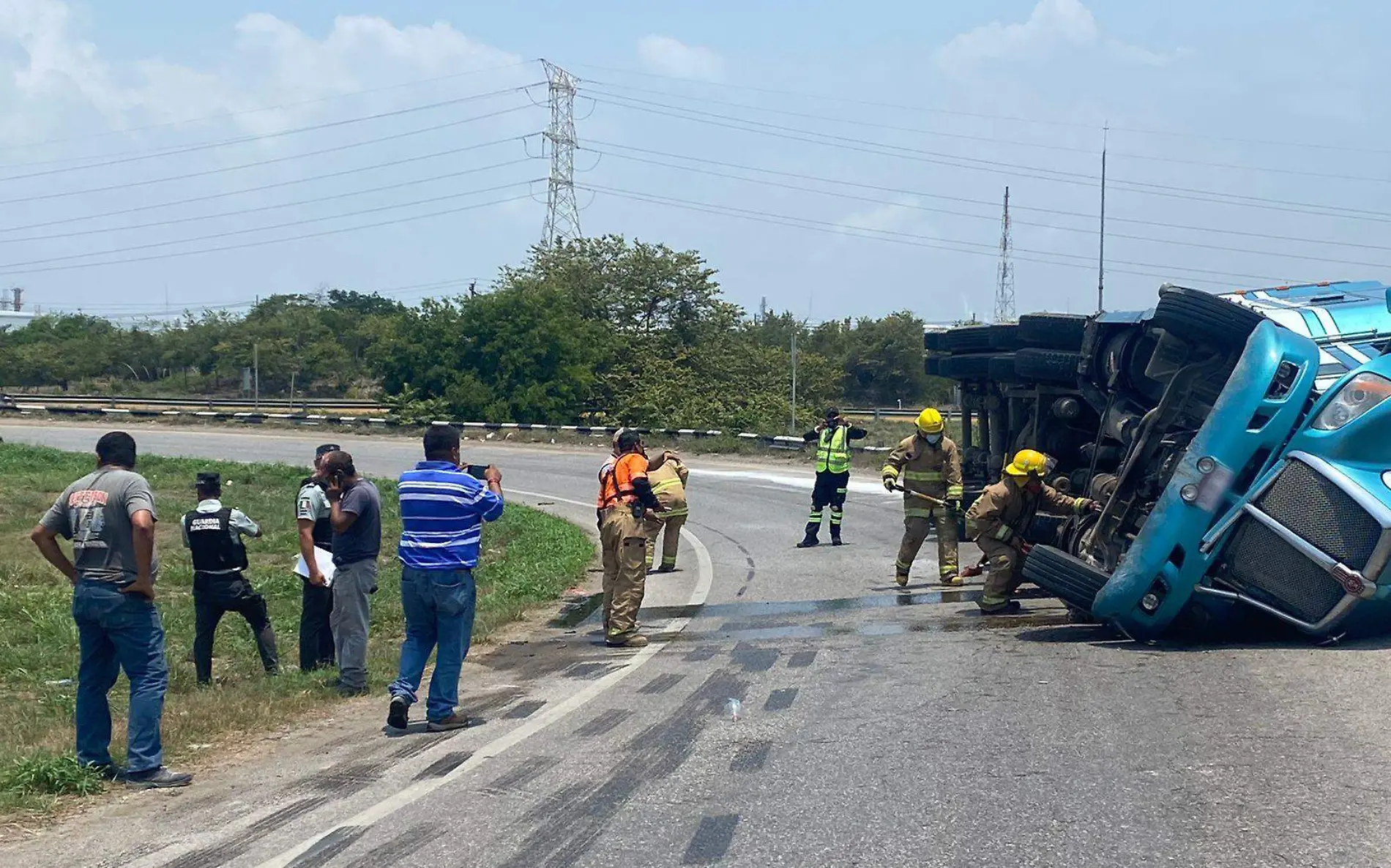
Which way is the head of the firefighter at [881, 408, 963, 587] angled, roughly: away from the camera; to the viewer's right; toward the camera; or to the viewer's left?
toward the camera

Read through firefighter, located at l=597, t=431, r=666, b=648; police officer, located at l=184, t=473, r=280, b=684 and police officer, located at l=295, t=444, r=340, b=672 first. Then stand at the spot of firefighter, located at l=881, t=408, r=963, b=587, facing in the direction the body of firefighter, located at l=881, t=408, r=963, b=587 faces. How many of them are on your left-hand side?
0

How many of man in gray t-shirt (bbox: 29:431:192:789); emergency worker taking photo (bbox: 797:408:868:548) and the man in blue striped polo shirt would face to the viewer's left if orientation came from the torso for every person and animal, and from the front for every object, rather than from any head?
0

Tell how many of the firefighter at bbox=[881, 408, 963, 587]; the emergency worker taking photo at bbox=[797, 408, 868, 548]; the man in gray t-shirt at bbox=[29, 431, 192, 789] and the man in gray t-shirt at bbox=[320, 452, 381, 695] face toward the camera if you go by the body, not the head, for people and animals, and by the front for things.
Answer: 2

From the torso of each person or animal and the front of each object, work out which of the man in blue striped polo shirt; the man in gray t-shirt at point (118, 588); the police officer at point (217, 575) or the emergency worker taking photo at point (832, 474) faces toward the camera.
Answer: the emergency worker taking photo at point (832, 474)

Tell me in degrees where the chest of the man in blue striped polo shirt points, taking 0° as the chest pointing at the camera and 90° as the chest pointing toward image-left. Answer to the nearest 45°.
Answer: approximately 225°

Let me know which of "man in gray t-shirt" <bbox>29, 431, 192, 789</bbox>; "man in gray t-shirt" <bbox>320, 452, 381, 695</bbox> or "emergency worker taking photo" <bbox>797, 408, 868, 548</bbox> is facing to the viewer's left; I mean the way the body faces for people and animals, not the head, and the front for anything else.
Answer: "man in gray t-shirt" <bbox>320, 452, 381, 695</bbox>

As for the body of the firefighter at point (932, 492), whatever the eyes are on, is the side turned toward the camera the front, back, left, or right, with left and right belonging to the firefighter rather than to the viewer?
front

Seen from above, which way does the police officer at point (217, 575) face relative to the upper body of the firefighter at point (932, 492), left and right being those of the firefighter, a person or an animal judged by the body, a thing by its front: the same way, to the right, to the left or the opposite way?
the opposite way

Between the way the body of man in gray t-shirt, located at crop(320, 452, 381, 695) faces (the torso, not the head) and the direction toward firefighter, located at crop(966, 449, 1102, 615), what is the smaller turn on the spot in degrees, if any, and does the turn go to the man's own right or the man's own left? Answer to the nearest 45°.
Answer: approximately 180°

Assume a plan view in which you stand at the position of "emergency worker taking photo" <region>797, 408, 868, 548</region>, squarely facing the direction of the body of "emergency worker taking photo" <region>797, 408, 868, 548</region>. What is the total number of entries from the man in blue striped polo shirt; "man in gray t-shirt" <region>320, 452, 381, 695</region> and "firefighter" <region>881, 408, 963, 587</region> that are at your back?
0

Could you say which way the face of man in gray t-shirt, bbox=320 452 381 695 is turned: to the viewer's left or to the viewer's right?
to the viewer's left
